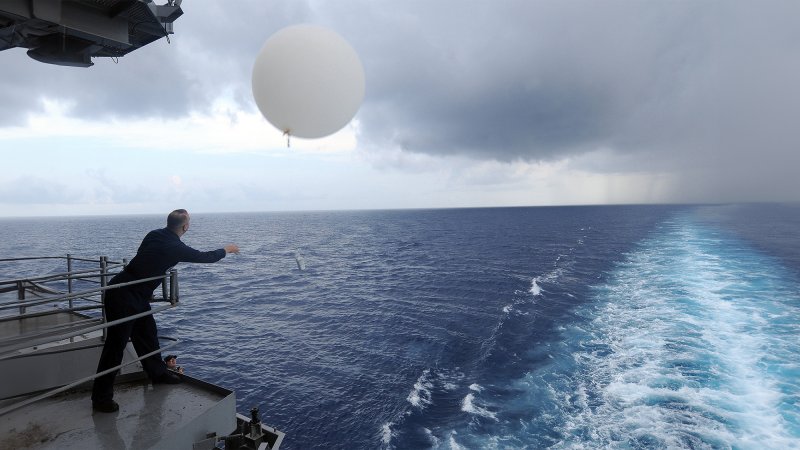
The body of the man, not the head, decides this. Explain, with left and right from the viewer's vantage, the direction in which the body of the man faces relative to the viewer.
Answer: facing away from the viewer and to the right of the viewer

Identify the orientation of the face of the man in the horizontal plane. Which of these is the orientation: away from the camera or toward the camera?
away from the camera
